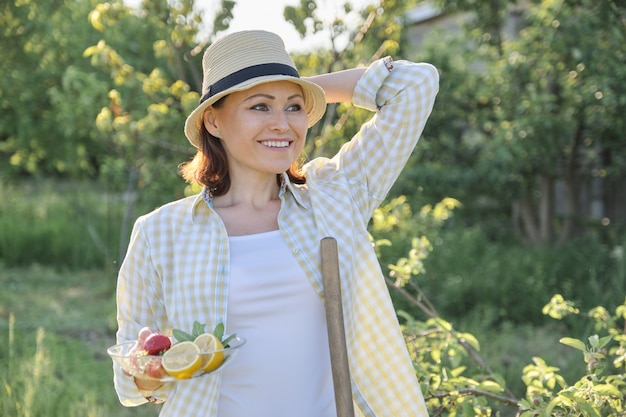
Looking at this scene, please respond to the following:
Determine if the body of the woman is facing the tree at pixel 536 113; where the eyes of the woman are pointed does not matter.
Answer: no

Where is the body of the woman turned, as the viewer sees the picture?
toward the camera

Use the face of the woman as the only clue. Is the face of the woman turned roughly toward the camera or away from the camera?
toward the camera
